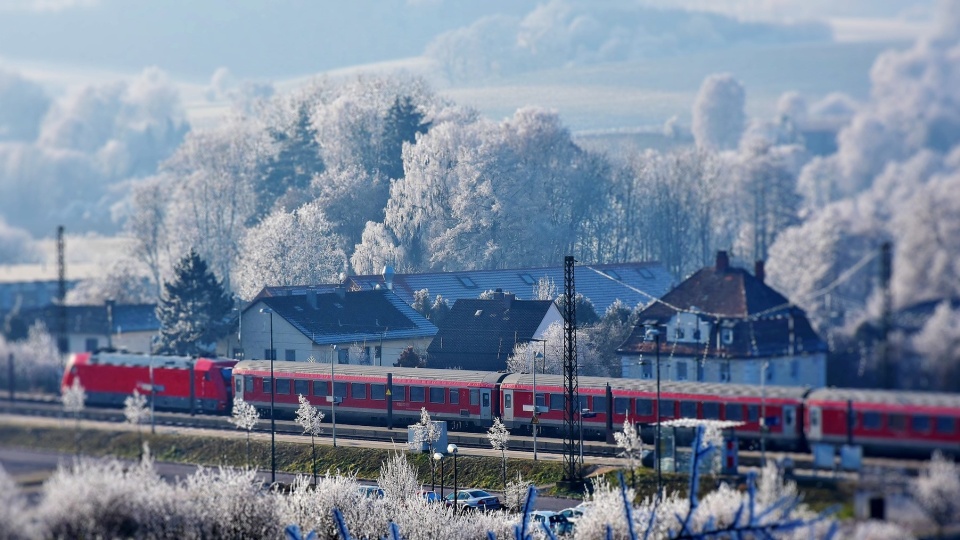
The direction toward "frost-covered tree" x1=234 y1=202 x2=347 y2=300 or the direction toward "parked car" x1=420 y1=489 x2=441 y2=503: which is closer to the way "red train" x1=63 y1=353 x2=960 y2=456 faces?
the frost-covered tree

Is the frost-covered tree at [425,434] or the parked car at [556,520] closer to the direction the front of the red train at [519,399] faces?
the frost-covered tree

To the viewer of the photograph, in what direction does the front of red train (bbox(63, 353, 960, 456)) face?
facing to the left of the viewer

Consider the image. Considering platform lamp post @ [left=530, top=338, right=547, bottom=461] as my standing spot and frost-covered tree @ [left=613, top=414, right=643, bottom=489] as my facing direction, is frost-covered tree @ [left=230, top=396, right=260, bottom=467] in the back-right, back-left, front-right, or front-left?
back-right

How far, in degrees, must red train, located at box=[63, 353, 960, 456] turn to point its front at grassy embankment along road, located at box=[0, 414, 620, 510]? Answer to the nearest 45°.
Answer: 0° — it already faces it
